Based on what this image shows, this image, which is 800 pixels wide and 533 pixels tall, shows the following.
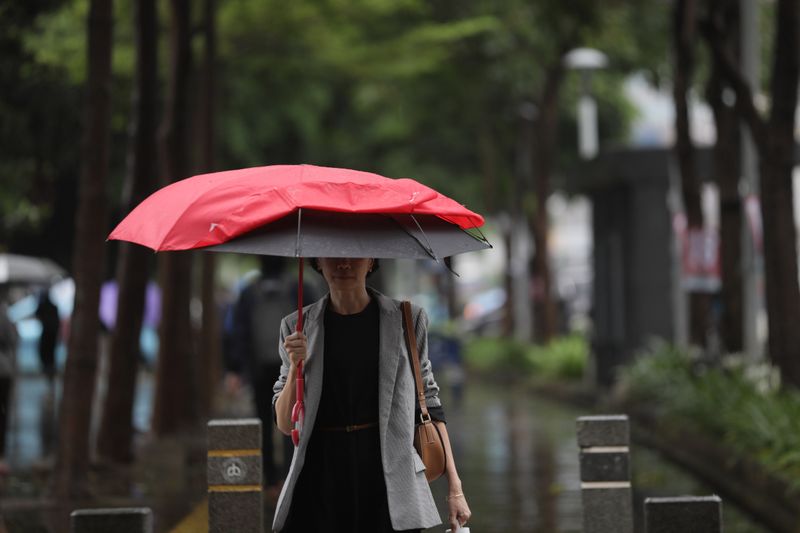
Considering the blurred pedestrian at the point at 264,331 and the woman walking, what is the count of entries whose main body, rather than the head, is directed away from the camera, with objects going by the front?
1

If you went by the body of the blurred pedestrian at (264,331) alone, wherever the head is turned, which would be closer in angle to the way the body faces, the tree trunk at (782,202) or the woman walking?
the tree trunk

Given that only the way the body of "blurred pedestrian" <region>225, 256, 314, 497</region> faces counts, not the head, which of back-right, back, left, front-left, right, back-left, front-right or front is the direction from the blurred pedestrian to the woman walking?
back

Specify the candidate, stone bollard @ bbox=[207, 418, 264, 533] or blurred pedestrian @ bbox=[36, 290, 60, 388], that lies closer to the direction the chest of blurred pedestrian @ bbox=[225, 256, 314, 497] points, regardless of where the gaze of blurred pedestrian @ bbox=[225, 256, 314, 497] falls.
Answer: the blurred pedestrian

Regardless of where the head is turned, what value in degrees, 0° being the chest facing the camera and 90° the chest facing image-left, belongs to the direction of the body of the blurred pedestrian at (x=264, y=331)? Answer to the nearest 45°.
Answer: approximately 180°

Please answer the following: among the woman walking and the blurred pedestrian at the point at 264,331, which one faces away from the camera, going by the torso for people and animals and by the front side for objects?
the blurred pedestrian

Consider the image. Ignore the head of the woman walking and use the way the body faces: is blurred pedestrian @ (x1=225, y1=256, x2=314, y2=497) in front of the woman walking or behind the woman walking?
behind

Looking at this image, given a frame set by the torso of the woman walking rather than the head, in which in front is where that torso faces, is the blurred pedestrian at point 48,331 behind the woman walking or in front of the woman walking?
behind

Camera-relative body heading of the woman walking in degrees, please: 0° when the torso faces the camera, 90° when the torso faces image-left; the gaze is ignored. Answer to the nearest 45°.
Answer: approximately 0°

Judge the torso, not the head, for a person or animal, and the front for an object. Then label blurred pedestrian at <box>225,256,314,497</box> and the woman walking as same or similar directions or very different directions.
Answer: very different directions

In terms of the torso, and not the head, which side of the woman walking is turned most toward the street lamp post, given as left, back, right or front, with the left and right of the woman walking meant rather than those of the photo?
back
